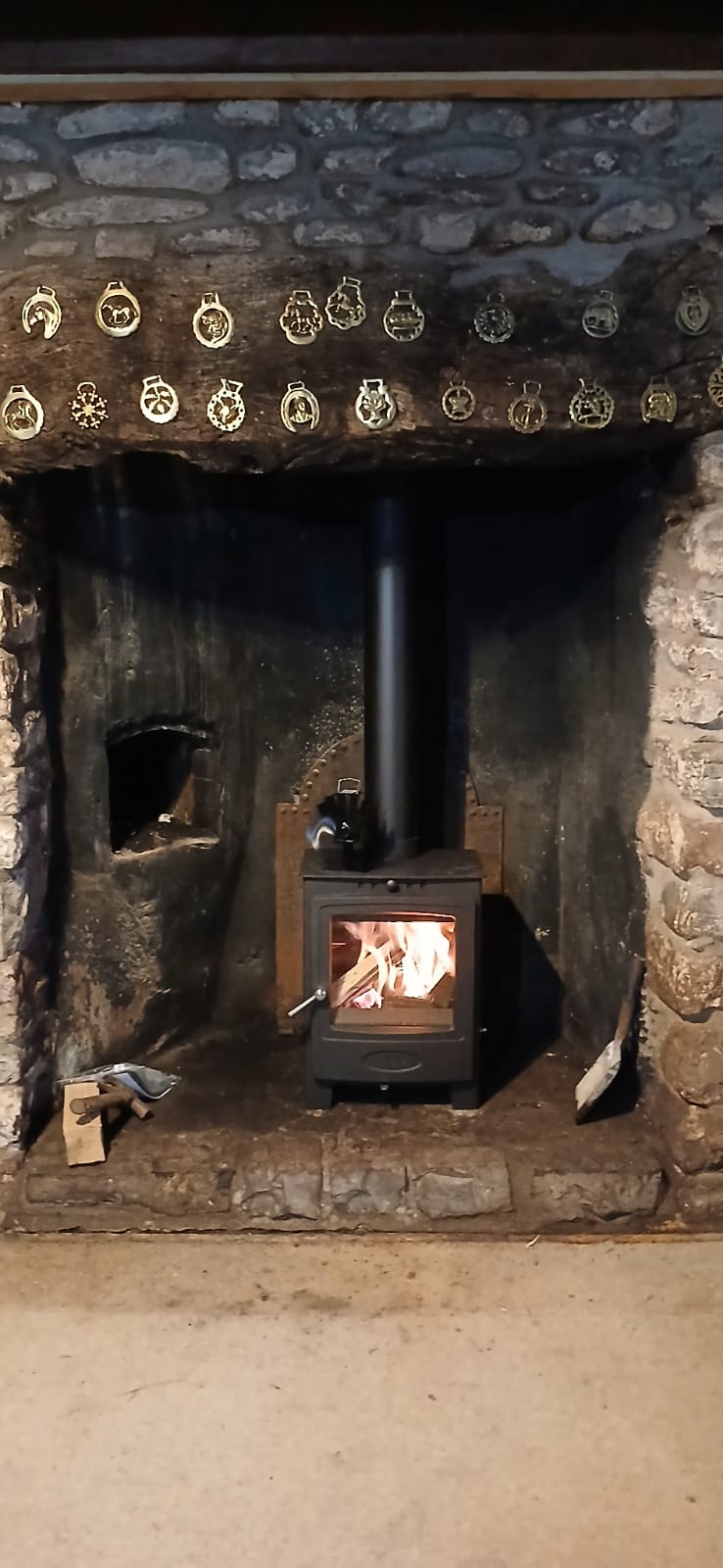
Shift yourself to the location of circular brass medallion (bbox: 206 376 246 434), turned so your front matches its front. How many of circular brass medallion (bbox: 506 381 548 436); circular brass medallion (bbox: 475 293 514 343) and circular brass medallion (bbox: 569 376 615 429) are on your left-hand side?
3

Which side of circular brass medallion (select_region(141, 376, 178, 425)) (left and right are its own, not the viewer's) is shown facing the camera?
front

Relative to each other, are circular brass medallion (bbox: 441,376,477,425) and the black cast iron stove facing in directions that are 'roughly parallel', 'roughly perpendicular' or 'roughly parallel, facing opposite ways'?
roughly parallel

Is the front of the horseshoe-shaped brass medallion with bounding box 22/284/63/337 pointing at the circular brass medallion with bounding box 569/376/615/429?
no

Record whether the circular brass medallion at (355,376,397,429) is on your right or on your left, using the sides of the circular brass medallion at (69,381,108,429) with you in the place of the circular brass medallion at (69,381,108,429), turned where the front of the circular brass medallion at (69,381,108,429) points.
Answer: on your left

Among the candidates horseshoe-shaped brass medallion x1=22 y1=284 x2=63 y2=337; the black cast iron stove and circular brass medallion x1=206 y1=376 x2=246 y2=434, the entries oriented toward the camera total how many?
3

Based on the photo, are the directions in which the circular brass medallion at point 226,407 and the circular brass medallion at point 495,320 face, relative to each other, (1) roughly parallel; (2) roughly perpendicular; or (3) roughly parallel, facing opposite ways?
roughly parallel

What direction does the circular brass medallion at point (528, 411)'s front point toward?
toward the camera

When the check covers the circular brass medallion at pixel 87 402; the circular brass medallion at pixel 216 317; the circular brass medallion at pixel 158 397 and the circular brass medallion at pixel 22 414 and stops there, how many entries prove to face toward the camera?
4

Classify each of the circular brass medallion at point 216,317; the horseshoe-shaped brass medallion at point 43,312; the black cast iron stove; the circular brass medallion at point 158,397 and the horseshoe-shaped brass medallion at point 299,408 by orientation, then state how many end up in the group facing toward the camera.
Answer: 5

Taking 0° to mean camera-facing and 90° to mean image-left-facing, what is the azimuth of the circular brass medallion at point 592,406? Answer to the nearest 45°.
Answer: approximately 0°

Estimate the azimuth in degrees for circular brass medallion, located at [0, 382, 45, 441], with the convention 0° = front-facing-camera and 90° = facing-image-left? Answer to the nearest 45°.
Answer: approximately 0°

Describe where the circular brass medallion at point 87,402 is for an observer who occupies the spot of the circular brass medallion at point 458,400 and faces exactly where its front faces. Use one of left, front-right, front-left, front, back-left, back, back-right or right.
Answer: right

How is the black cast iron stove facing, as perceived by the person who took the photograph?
facing the viewer
